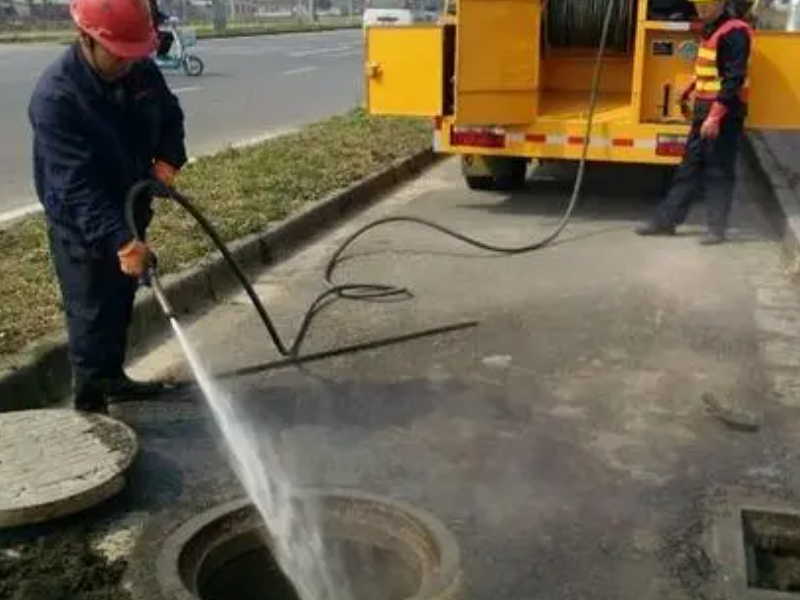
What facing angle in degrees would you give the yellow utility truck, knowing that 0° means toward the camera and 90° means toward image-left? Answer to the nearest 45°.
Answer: approximately 180°

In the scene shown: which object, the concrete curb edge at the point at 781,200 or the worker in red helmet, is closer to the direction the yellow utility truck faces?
the concrete curb edge

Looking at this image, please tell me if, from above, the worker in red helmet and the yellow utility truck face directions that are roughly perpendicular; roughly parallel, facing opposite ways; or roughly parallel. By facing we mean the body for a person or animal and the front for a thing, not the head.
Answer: roughly perpendicular

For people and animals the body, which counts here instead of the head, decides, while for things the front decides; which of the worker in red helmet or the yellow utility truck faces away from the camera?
the yellow utility truck

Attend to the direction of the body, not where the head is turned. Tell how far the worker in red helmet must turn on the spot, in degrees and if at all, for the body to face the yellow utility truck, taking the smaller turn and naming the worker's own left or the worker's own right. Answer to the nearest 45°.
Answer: approximately 90° to the worker's own left

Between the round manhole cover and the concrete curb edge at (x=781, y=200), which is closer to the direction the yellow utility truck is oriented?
the concrete curb edge

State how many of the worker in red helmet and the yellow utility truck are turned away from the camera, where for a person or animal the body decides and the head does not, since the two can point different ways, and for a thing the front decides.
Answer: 1

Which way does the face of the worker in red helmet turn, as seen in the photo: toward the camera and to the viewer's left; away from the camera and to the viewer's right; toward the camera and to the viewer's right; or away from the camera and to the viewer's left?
toward the camera and to the viewer's right
